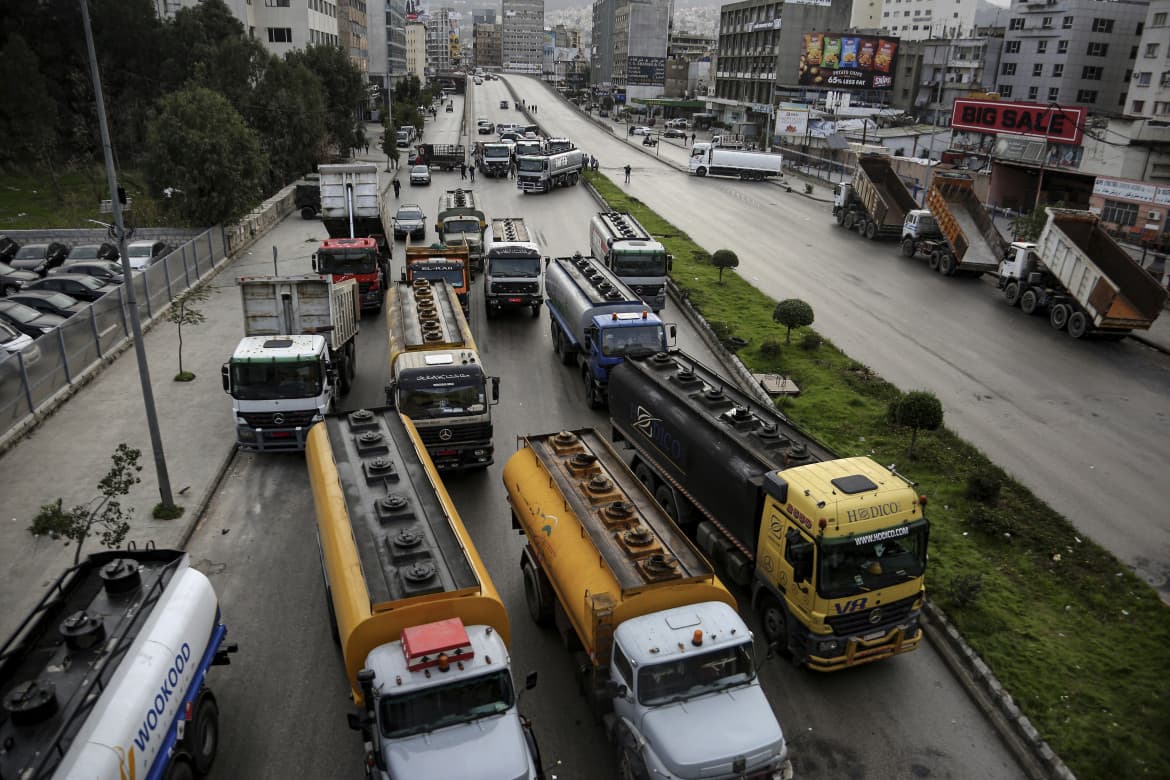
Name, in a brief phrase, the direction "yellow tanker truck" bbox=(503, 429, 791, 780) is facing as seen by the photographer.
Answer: facing the viewer and to the right of the viewer

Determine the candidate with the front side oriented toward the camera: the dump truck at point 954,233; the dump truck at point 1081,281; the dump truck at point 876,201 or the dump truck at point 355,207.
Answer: the dump truck at point 355,207

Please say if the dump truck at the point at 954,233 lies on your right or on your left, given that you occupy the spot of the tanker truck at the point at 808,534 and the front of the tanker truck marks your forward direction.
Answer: on your left

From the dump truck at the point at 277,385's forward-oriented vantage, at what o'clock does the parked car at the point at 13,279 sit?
The parked car is roughly at 5 o'clock from the dump truck.

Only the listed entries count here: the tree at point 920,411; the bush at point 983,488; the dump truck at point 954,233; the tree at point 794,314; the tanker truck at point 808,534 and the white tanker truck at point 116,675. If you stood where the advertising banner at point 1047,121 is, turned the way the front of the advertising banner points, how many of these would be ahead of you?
6

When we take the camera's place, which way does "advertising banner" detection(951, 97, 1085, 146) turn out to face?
facing the viewer

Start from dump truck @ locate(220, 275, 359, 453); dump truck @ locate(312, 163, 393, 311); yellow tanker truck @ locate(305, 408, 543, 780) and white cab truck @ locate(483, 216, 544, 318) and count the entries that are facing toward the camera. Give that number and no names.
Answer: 4

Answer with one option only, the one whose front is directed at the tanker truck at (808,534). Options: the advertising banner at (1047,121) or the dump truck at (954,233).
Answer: the advertising banner

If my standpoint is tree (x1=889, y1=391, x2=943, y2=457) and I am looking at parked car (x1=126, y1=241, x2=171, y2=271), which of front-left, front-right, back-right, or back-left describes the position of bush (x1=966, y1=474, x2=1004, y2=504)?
back-left

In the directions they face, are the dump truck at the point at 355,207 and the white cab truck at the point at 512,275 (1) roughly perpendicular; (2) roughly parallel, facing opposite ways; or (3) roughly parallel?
roughly parallel

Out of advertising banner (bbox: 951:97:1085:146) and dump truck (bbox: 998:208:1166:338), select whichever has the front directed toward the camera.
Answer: the advertising banner

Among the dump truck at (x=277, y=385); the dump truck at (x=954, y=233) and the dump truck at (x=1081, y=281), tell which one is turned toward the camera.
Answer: the dump truck at (x=277, y=385)

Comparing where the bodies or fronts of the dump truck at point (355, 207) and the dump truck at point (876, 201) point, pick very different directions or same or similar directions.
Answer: very different directions

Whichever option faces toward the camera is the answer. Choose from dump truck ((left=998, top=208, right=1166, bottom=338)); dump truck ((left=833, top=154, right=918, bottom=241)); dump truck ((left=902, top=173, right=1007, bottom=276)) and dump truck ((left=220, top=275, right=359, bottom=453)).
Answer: dump truck ((left=220, top=275, right=359, bottom=453))

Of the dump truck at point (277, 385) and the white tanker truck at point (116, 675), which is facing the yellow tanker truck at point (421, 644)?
the dump truck

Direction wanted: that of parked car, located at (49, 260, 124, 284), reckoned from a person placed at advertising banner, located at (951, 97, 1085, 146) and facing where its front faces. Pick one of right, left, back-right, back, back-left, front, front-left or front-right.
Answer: front-right

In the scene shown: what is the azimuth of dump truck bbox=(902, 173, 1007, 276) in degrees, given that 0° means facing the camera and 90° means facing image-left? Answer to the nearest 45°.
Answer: approximately 135°
